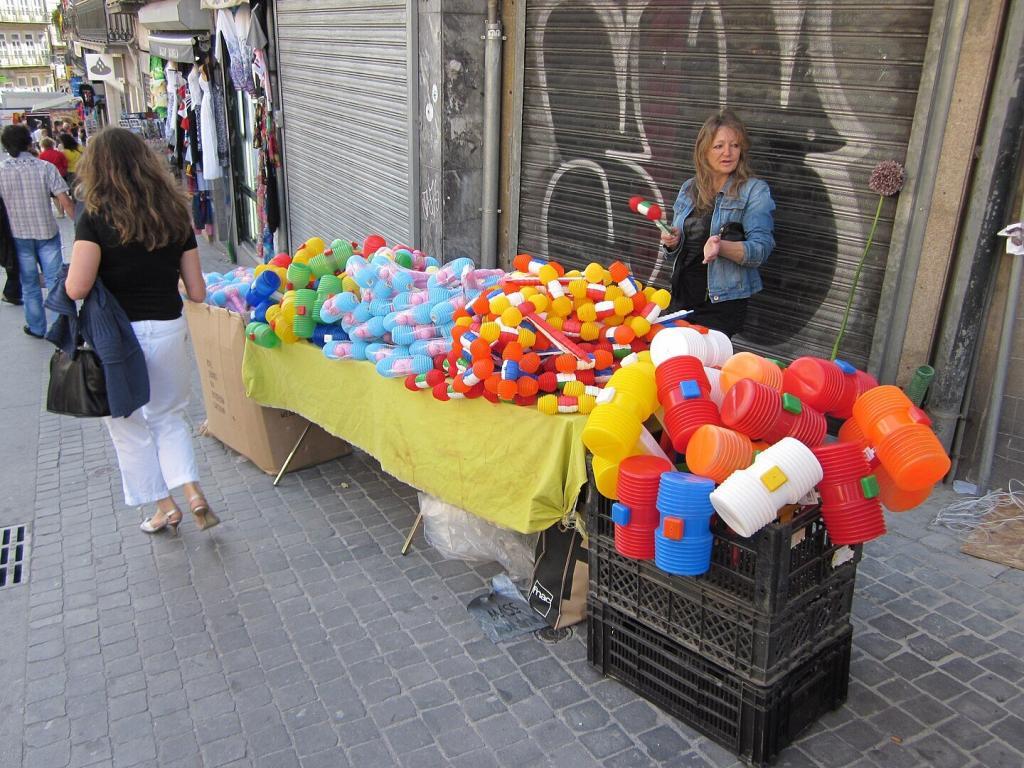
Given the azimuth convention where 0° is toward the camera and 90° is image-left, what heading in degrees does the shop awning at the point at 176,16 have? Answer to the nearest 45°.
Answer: approximately 45°

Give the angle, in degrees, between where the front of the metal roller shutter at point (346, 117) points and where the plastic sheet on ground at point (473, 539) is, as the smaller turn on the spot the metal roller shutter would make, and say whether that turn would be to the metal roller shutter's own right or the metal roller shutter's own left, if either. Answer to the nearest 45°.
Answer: approximately 45° to the metal roller shutter's own left

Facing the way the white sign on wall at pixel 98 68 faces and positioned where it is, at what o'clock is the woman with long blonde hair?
The woman with long blonde hair is roughly at 12 o'clock from the white sign on wall.

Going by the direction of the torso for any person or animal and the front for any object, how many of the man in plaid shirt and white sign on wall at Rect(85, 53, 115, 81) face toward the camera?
1

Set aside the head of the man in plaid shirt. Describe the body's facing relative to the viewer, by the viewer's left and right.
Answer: facing away from the viewer

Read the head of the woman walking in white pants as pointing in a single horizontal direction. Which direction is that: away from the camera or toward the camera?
away from the camera

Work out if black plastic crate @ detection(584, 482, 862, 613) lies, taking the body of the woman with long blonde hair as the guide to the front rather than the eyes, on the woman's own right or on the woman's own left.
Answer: on the woman's own left

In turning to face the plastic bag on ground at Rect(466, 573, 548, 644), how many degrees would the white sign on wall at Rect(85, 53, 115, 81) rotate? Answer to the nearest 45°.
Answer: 0° — it already faces it
